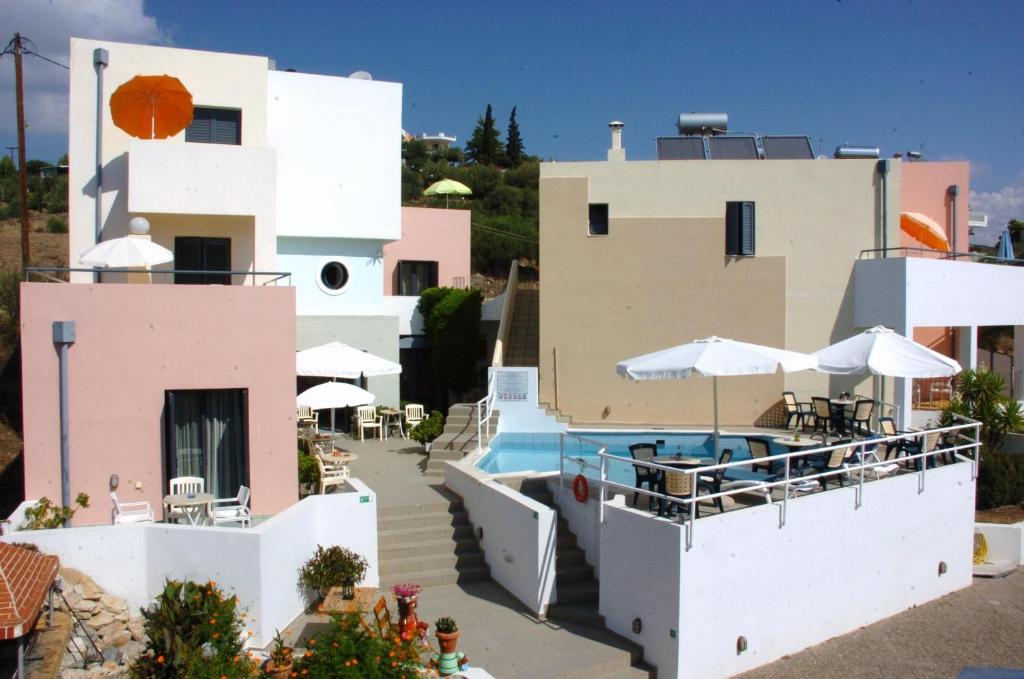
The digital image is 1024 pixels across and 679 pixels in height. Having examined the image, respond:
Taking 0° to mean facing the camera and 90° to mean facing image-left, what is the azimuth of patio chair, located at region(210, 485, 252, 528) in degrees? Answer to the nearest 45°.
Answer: approximately 90°

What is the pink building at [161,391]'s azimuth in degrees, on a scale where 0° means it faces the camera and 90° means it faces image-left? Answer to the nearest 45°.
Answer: approximately 0°

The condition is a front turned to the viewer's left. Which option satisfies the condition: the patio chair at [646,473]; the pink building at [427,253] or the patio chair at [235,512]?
the patio chair at [235,512]

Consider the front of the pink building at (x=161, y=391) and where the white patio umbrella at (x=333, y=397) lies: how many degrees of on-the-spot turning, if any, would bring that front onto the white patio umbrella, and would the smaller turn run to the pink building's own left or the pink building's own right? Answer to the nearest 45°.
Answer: approximately 135° to the pink building's own left

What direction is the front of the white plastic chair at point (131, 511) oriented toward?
to the viewer's right

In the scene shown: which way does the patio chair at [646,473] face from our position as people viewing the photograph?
facing away from the viewer and to the right of the viewer

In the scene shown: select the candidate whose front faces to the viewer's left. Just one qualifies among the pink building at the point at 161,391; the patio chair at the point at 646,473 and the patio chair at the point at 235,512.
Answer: the patio chair at the point at 235,512

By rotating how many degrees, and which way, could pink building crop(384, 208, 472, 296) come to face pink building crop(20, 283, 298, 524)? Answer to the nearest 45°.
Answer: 0° — it already faces it

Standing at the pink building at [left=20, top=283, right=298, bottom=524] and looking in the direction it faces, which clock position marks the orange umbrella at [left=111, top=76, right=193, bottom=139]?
The orange umbrella is roughly at 6 o'clock from the pink building.

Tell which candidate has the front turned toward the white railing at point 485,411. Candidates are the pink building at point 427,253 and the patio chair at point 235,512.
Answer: the pink building

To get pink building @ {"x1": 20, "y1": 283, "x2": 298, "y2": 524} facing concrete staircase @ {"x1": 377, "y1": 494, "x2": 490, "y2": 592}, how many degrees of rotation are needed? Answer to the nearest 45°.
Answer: approximately 90° to its left

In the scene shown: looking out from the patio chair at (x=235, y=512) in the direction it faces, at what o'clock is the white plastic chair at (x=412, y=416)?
The white plastic chair is roughly at 4 o'clock from the patio chair.

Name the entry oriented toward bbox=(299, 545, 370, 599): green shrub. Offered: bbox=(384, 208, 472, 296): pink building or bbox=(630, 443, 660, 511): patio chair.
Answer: the pink building

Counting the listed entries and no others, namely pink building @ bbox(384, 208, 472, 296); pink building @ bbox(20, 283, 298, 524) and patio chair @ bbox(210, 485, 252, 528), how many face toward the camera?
2

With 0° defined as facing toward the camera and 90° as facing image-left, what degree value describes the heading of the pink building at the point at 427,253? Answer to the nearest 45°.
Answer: approximately 0°
